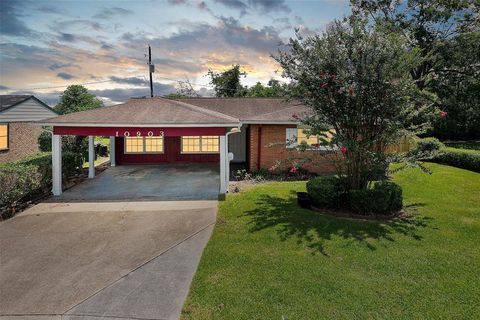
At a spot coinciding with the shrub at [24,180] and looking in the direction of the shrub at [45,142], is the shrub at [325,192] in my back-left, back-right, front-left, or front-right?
back-right

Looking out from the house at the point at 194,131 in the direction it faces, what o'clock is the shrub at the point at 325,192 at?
The shrub is roughly at 11 o'clock from the house.

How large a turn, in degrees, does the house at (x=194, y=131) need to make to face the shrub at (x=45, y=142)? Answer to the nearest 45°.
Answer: approximately 135° to its right

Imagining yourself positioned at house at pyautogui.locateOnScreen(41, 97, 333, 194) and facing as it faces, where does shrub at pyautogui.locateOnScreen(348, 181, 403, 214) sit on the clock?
The shrub is roughly at 11 o'clock from the house.

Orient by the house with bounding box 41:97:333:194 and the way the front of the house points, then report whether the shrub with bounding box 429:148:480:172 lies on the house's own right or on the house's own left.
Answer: on the house's own left

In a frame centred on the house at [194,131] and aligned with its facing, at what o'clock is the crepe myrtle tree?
The crepe myrtle tree is roughly at 11 o'clock from the house.

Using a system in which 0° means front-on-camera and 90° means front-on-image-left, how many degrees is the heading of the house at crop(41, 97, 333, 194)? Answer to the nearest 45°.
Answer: approximately 0°
